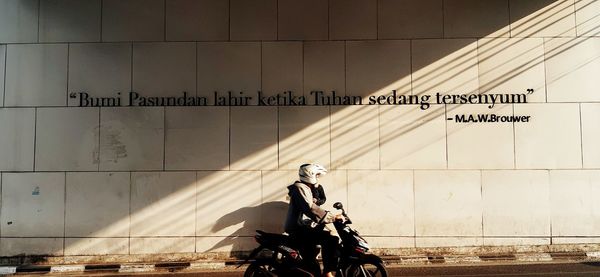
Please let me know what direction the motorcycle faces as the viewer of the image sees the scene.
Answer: facing to the right of the viewer

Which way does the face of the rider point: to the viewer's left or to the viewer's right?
to the viewer's right

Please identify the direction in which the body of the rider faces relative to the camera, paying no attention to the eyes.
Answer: to the viewer's right
